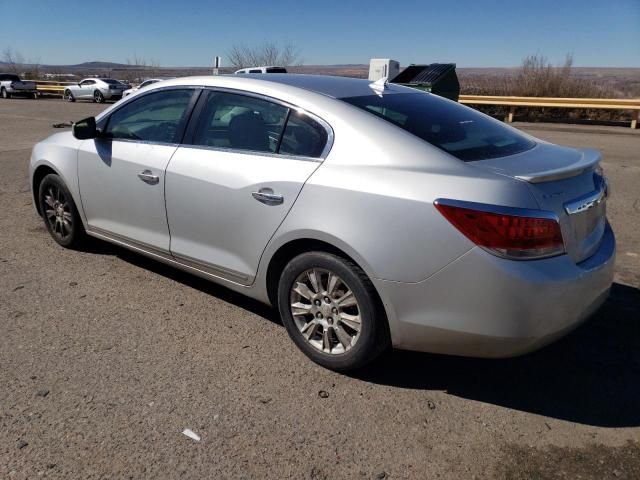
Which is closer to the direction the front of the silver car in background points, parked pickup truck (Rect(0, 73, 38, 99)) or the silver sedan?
the parked pickup truck

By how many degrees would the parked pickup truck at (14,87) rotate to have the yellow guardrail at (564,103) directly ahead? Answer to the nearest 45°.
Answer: approximately 180°

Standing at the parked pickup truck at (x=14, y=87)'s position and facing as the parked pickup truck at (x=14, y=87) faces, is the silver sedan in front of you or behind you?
behind

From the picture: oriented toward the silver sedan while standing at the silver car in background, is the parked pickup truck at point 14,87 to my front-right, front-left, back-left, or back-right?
back-right

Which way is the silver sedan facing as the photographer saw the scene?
facing away from the viewer and to the left of the viewer

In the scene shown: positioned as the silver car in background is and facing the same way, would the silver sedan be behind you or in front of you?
behind

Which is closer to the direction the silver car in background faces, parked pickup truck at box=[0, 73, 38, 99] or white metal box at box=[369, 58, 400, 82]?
the parked pickup truck

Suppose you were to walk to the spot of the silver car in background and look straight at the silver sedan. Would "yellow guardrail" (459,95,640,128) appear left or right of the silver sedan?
left

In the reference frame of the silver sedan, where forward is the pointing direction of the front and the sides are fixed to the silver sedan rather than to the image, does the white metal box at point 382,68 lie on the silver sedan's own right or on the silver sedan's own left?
on the silver sedan's own right

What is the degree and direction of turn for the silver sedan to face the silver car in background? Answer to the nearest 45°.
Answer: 0° — it already faces it

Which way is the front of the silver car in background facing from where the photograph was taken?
facing away from the viewer and to the left of the viewer

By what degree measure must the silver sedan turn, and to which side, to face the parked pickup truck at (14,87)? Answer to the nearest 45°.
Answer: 0° — it already faces it

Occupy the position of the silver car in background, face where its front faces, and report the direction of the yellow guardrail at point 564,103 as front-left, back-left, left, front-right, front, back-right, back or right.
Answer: back

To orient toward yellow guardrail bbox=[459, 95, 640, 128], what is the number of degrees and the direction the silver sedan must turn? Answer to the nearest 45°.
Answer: approximately 90° to its right

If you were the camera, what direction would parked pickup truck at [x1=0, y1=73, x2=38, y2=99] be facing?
facing away from the viewer and to the left of the viewer
